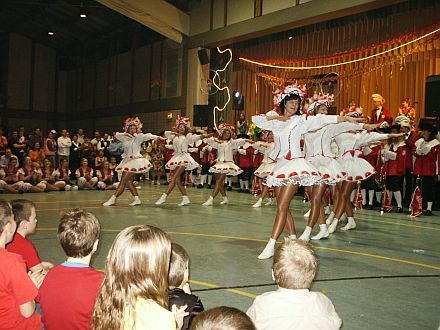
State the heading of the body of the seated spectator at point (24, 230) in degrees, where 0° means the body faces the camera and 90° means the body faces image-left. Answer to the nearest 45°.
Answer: approximately 270°

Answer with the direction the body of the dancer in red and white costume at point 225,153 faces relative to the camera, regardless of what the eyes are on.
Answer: toward the camera

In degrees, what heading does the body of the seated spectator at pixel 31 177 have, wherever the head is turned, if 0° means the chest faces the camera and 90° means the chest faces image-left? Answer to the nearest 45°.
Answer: approximately 315°

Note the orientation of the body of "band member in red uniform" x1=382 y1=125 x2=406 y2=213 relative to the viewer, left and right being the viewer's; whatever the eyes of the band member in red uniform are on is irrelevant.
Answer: facing the viewer and to the left of the viewer

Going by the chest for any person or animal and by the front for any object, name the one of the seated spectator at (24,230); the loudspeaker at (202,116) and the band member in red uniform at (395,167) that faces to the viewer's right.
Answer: the seated spectator

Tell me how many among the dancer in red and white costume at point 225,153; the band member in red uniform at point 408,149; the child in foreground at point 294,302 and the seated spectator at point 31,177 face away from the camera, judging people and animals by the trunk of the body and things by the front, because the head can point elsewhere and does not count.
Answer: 1

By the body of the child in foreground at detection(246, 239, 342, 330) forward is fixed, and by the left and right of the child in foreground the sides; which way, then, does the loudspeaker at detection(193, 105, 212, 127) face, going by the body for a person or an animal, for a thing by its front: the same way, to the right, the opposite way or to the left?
the opposite way

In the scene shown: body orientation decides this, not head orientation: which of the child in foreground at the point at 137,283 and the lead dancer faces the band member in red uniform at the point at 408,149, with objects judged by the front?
the child in foreground

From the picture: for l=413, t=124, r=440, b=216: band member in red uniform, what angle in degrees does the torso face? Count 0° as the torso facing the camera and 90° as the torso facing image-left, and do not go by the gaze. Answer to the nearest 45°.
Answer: approximately 45°

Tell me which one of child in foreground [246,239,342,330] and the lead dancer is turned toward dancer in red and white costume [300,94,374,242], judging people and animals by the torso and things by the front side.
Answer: the child in foreground

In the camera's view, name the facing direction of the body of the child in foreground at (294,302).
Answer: away from the camera

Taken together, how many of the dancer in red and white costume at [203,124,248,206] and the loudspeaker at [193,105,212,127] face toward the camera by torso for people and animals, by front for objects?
2

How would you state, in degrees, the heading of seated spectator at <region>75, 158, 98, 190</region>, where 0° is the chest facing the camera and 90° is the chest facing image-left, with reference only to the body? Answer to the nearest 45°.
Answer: approximately 0°

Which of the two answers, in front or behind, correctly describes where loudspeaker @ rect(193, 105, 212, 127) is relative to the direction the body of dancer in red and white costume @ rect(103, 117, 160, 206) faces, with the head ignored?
behind

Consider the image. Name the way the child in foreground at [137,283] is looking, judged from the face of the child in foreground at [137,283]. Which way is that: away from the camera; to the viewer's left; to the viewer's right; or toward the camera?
away from the camera
